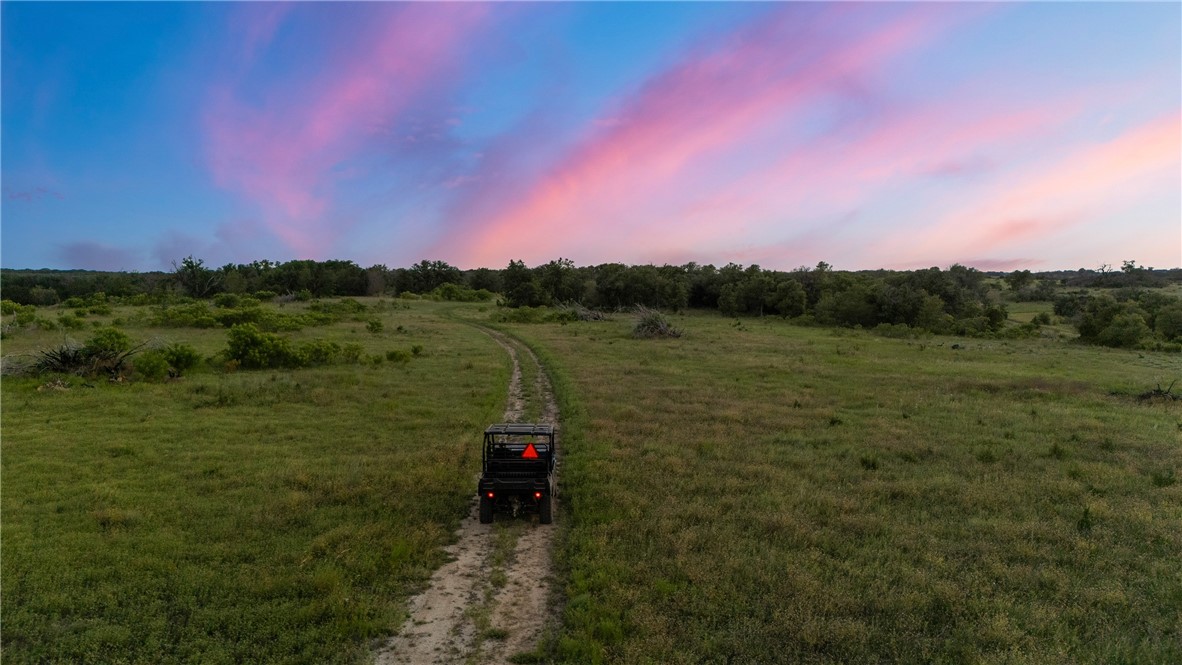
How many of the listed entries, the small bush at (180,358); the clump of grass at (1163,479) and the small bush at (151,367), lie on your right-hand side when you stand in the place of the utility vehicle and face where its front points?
1

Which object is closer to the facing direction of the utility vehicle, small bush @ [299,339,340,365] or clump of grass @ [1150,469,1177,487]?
the small bush

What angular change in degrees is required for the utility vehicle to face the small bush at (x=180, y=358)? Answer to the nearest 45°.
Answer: approximately 45° to its left

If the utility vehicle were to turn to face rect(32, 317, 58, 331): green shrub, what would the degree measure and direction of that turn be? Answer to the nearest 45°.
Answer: approximately 45° to its left

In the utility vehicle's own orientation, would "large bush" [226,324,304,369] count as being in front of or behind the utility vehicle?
in front

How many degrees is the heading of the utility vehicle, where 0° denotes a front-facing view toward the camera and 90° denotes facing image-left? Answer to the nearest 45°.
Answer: approximately 180°

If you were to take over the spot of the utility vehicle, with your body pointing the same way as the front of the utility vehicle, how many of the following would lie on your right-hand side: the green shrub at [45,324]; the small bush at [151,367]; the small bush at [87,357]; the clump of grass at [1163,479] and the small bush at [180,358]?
1

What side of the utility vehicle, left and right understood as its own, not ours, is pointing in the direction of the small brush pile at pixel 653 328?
front

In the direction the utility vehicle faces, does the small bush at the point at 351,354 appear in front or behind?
in front

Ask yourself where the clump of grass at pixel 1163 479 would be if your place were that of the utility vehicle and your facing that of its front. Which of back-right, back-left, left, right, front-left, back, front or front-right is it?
right

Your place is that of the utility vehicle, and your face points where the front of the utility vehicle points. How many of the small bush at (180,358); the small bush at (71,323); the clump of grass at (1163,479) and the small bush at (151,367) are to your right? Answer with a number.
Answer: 1

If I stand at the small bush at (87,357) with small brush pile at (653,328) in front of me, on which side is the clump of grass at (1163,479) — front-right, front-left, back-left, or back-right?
front-right

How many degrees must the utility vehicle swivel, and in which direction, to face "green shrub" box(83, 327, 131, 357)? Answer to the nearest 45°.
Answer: approximately 45° to its left

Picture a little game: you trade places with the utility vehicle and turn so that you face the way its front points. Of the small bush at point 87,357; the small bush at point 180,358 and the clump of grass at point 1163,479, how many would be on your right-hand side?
1

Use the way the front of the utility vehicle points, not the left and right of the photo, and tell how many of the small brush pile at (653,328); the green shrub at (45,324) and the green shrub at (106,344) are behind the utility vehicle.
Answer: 0

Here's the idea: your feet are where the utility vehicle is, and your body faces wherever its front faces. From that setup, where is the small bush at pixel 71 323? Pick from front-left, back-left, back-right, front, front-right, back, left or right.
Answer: front-left

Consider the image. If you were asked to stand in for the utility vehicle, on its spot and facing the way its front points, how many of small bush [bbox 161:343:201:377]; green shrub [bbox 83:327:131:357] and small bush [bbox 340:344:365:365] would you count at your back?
0
